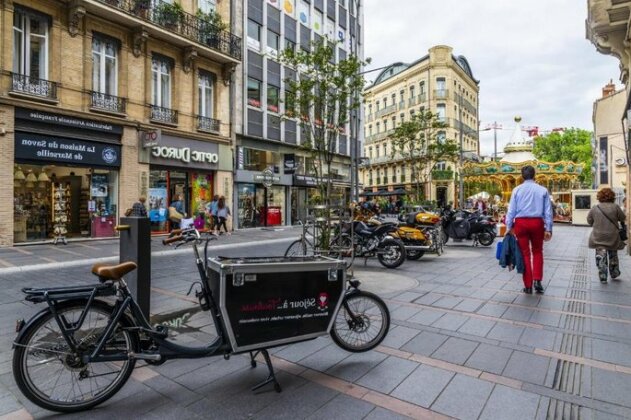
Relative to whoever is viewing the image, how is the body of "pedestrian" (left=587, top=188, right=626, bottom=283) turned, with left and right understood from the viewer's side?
facing away from the viewer

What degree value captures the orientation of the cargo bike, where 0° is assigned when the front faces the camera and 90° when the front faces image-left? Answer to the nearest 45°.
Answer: approximately 225°

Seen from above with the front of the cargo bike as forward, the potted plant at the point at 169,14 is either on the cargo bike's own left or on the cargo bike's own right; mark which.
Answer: on the cargo bike's own left

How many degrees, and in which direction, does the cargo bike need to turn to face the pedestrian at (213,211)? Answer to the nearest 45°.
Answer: approximately 45° to its left

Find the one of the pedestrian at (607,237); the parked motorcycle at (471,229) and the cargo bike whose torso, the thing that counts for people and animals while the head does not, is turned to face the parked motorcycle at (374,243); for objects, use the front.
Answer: the cargo bike

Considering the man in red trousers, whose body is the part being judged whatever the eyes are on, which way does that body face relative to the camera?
away from the camera

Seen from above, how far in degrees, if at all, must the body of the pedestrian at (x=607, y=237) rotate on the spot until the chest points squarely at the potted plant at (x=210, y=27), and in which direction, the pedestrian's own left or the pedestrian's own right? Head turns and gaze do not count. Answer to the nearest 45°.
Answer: approximately 90° to the pedestrian's own left

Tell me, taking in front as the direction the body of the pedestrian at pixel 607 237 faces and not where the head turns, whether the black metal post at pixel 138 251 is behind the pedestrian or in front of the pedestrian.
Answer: behind
